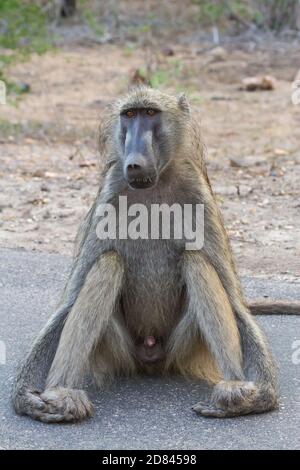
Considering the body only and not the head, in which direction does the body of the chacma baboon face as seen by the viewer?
toward the camera
